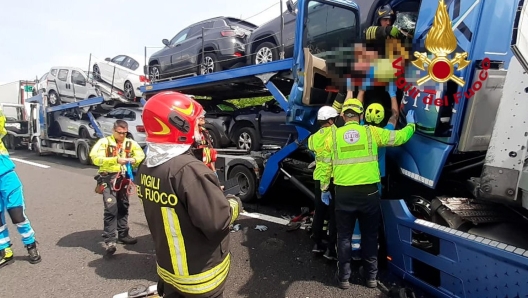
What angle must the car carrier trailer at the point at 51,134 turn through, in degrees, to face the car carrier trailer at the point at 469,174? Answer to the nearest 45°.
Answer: approximately 135° to its left

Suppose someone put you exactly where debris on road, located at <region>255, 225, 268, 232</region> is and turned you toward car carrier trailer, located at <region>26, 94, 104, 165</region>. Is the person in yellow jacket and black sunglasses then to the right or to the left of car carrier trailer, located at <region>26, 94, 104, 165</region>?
left

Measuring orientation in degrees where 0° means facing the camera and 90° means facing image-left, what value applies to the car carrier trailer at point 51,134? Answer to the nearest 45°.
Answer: approximately 135°

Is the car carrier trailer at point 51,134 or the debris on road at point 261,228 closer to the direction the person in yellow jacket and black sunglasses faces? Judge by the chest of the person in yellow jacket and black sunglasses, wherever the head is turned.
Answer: the debris on road

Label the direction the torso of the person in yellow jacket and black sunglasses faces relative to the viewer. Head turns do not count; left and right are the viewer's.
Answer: facing the viewer and to the right of the viewer

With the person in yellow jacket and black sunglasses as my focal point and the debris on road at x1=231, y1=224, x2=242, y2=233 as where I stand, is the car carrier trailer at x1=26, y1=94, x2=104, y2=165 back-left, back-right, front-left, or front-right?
front-right

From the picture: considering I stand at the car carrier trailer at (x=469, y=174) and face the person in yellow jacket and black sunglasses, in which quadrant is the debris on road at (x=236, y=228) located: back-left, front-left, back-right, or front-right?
front-right

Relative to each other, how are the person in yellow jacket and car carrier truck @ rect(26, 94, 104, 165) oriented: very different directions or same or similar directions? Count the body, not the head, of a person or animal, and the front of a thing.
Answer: very different directions

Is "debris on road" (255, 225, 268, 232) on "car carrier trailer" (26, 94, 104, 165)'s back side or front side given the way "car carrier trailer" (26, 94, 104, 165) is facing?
on the back side

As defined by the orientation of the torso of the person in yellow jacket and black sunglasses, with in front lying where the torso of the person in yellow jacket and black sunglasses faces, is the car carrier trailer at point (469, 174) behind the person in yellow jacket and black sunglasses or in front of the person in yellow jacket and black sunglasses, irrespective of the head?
in front
